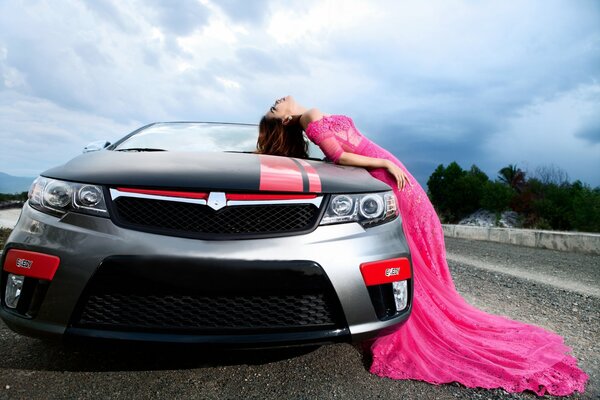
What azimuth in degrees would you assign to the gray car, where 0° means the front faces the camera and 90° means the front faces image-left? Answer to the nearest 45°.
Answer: approximately 0°

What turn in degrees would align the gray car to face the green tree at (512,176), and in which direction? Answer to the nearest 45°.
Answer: approximately 135° to its left
